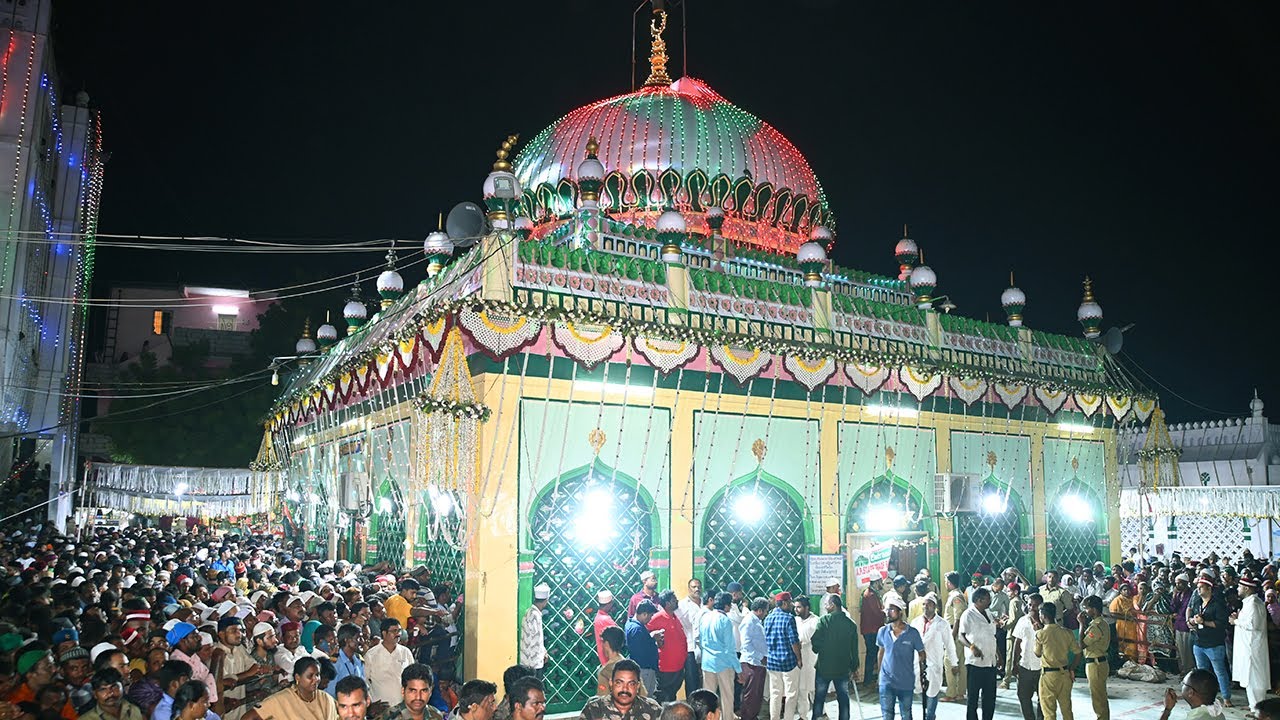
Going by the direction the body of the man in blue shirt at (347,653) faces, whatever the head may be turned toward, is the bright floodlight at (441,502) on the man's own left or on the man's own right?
on the man's own left

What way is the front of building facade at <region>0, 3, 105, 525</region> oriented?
to the viewer's right
